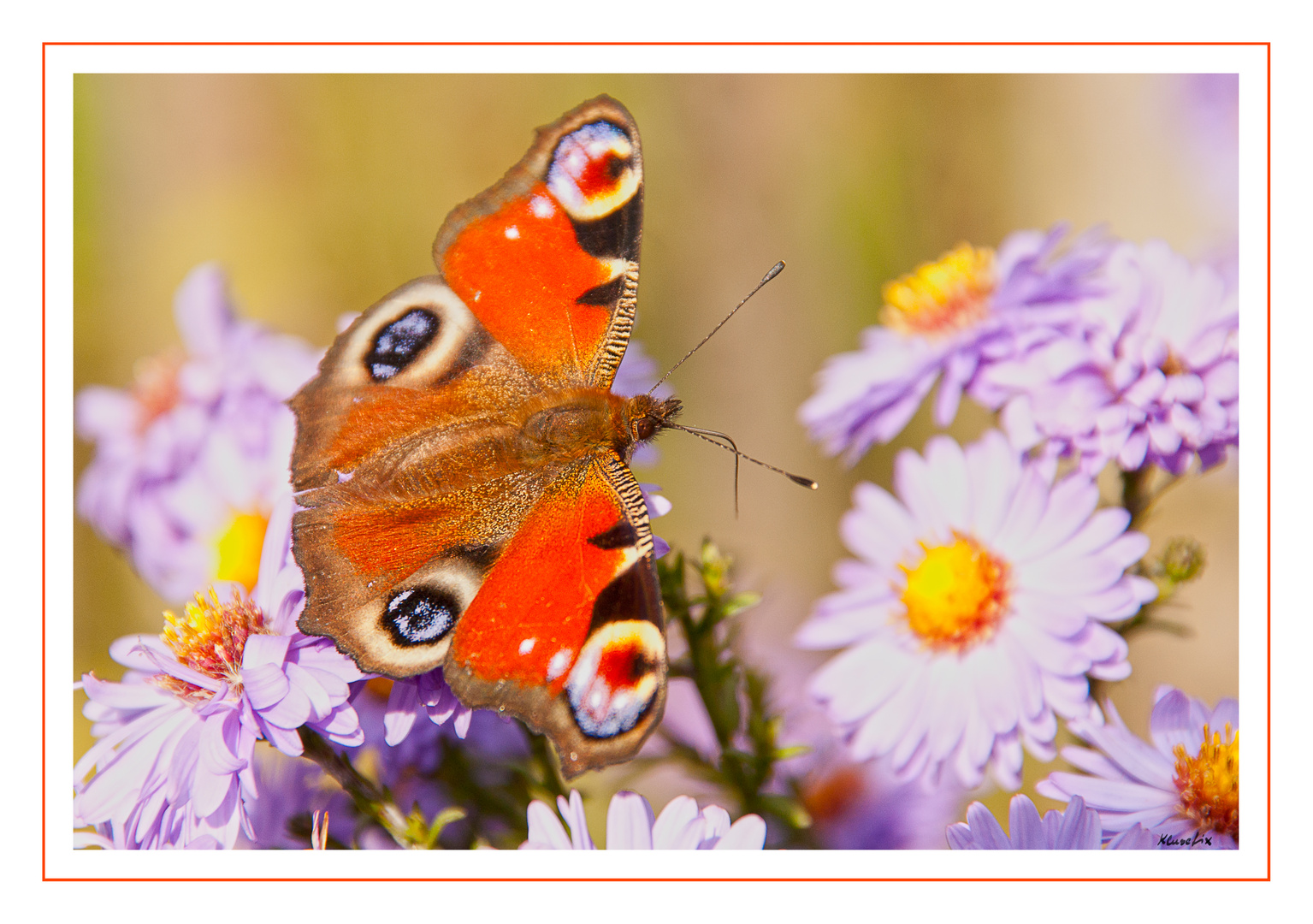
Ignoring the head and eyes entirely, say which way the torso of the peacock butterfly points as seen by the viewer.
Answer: to the viewer's right
